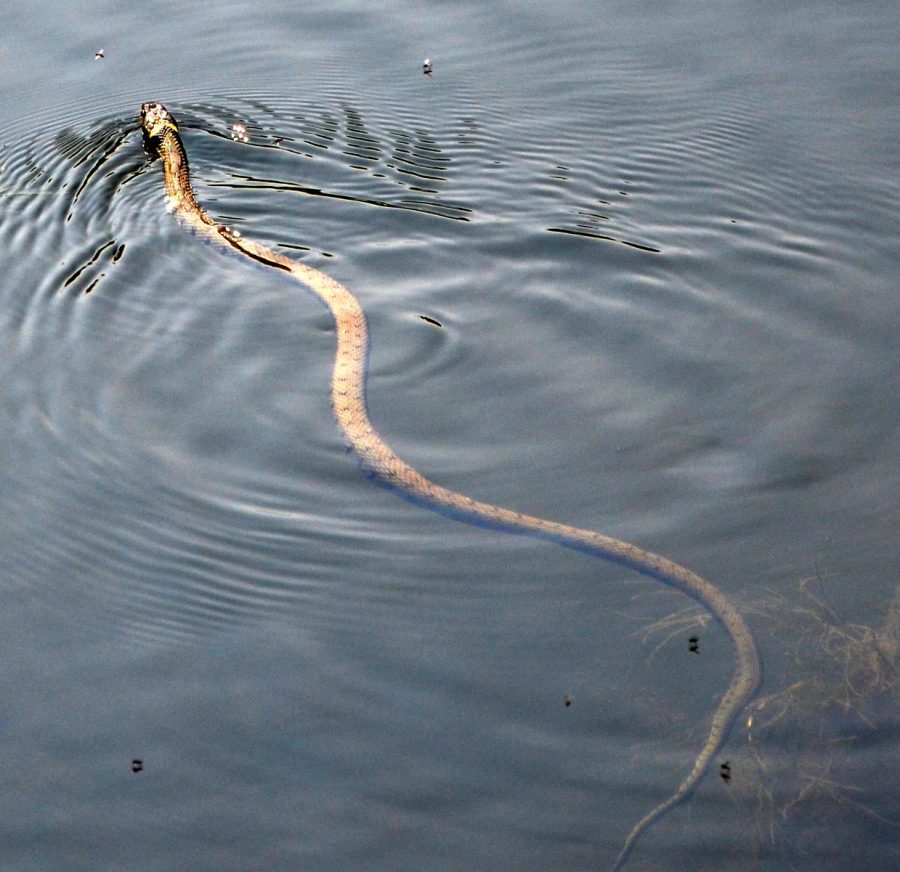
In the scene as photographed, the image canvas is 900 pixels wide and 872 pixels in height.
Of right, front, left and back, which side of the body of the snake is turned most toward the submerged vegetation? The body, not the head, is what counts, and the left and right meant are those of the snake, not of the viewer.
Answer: back

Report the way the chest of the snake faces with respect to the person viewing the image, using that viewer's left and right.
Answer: facing away from the viewer and to the left of the viewer
